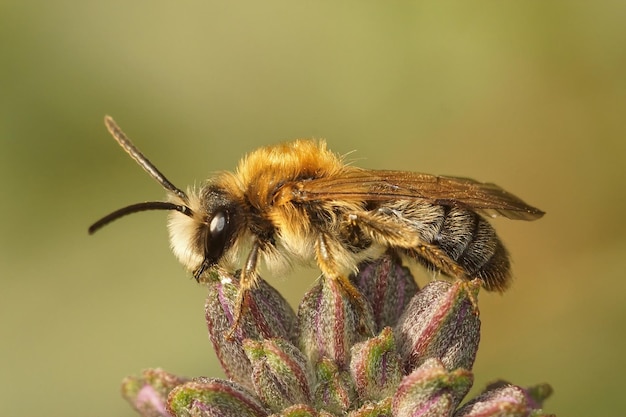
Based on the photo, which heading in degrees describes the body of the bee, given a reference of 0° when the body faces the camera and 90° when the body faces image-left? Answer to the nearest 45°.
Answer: approximately 90°
